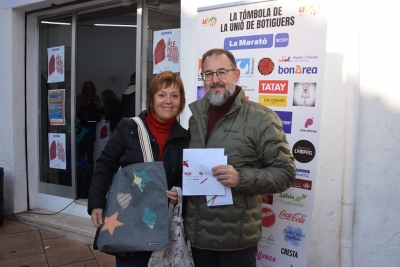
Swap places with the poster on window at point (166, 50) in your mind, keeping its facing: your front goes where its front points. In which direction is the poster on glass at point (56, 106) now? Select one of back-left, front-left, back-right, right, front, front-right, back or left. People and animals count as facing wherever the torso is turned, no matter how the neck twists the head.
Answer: back-right

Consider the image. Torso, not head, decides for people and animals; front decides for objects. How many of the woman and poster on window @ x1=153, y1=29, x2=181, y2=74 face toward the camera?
2

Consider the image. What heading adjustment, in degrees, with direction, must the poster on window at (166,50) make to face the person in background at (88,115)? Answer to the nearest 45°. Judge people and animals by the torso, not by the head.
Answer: approximately 135° to its right

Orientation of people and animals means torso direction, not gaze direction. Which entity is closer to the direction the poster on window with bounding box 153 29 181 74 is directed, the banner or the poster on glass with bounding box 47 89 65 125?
the banner

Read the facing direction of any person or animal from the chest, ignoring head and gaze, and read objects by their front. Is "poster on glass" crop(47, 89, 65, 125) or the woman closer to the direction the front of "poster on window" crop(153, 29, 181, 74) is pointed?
the woman

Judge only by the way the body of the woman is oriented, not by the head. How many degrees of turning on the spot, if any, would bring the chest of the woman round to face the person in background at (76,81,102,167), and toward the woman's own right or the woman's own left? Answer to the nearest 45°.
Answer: approximately 180°

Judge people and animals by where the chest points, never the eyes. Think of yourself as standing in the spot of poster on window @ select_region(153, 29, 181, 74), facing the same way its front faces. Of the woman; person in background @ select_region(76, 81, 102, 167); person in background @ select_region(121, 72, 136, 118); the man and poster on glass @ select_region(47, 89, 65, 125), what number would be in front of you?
2

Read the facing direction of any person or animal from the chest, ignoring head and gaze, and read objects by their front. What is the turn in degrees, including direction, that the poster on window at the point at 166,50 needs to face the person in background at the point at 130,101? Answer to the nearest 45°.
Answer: approximately 135° to its right
